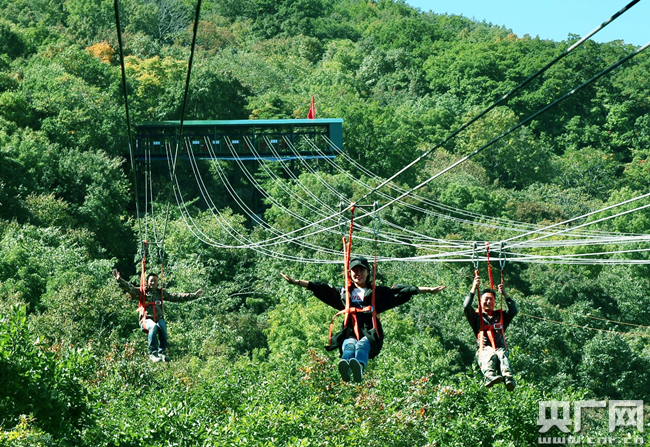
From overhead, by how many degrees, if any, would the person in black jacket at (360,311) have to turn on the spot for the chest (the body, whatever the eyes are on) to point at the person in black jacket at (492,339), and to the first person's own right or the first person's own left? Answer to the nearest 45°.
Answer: approximately 135° to the first person's own left

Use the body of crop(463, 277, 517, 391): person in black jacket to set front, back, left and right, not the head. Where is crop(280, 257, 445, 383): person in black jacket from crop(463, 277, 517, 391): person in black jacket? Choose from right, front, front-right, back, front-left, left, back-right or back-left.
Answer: front-right

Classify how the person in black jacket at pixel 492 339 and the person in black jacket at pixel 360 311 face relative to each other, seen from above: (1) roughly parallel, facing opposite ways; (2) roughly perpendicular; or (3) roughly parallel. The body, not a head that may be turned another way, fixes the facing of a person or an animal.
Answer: roughly parallel

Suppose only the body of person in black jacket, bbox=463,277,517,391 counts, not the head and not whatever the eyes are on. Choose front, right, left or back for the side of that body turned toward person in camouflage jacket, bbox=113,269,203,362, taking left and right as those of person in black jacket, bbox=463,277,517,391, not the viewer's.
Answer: right

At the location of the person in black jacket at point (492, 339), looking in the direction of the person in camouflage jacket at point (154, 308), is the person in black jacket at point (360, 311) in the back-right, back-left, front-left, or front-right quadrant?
front-left

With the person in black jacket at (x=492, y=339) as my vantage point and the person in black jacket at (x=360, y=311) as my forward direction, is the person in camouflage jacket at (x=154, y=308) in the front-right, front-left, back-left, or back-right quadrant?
front-right

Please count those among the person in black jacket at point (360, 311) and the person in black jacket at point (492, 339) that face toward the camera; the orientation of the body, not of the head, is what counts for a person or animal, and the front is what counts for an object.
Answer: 2

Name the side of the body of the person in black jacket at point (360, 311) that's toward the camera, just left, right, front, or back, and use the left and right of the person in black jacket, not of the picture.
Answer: front

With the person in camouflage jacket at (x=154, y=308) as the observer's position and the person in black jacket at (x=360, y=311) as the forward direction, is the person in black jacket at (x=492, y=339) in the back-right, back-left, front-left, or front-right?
front-left

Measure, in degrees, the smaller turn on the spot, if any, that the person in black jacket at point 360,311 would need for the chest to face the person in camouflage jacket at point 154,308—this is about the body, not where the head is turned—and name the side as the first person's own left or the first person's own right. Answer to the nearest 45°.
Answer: approximately 135° to the first person's own right

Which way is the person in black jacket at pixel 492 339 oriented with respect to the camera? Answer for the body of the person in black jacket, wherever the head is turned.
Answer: toward the camera
